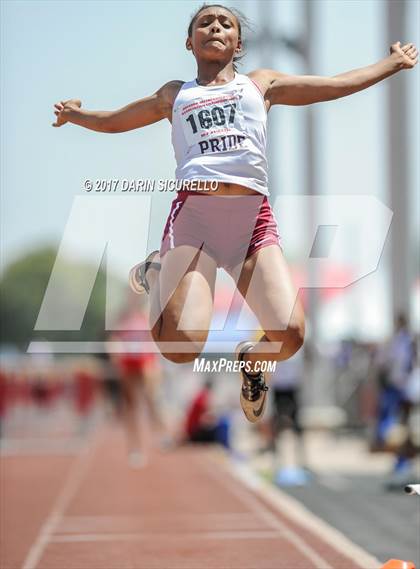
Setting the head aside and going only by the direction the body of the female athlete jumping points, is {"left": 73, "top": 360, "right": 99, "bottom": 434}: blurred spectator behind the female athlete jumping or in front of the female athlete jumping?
behind

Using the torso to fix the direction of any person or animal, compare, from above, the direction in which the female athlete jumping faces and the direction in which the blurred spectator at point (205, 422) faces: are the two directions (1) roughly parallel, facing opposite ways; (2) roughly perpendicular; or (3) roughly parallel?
roughly perpendicular

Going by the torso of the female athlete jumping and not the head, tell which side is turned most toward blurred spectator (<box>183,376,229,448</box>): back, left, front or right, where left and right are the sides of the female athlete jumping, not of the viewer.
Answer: back

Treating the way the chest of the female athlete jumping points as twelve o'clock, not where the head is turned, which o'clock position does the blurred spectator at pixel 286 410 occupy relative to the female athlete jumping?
The blurred spectator is roughly at 6 o'clock from the female athlete jumping.

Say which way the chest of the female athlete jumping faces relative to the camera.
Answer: toward the camera
